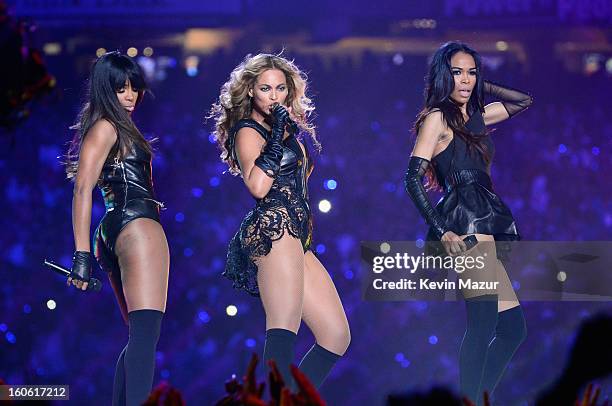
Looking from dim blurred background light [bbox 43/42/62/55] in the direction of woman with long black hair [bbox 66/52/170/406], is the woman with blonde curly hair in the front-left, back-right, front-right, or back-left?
front-left

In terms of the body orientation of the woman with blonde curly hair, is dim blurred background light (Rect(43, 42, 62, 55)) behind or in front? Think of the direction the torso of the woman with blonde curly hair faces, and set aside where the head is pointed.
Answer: behind

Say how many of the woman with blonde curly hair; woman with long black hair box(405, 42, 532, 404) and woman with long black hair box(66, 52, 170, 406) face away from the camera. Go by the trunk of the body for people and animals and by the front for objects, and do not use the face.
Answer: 0

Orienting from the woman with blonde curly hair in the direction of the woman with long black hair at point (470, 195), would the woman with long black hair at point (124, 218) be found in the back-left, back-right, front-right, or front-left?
back-left

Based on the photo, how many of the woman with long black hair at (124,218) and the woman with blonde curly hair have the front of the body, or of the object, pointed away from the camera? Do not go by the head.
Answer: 0

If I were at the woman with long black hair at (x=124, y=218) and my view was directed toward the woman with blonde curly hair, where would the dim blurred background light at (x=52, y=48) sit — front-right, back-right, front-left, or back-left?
back-left

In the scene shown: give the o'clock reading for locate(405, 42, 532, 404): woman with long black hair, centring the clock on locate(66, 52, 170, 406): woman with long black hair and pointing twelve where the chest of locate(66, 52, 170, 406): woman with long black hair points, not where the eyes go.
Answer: locate(405, 42, 532, 404): woman with long black hair is roughly at 12 o'clock from locate(66, 52, 170, 406): woman with long black hair.

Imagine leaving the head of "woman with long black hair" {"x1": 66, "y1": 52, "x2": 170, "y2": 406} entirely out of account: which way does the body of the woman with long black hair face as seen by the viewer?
to the viewer's right

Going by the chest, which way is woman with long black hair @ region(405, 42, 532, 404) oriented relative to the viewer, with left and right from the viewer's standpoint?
facing the viewer and to the right of the viewer

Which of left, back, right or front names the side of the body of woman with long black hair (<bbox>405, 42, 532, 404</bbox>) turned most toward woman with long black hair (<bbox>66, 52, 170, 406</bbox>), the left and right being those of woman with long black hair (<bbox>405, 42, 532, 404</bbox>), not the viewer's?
right

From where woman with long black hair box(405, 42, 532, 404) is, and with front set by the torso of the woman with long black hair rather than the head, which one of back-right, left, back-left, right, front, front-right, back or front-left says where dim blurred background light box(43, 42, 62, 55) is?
back-right

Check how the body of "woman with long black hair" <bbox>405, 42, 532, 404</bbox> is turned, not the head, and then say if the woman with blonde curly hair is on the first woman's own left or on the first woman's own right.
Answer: on the first woman's own right

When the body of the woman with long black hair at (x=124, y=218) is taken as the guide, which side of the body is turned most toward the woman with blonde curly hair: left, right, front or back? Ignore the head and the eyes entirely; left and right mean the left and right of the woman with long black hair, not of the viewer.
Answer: front

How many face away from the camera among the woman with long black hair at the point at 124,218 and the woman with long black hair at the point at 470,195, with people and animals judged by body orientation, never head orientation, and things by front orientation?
0
